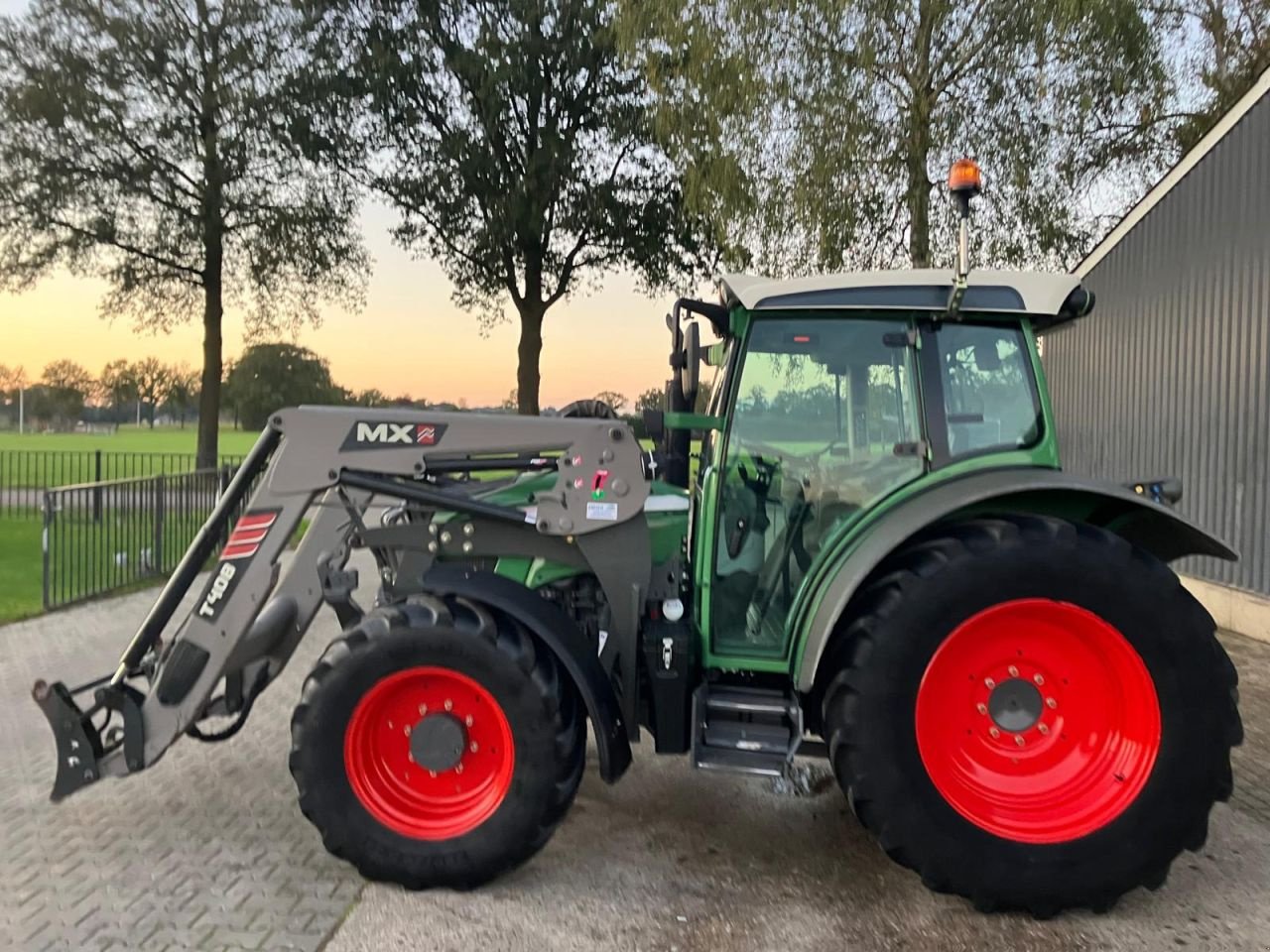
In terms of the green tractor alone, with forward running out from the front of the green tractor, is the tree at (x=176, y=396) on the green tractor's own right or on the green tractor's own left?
on the green tractor's own right

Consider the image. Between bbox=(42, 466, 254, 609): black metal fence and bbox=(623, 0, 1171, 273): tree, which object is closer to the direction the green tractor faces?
the black metal fence

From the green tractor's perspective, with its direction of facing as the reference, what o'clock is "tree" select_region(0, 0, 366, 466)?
The tree is roughly at 2 o'clock from the green tractor.

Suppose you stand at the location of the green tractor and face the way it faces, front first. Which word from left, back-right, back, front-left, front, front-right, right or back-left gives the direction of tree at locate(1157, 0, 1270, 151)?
back-right

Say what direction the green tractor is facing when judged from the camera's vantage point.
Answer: facing to the left of the viewer
